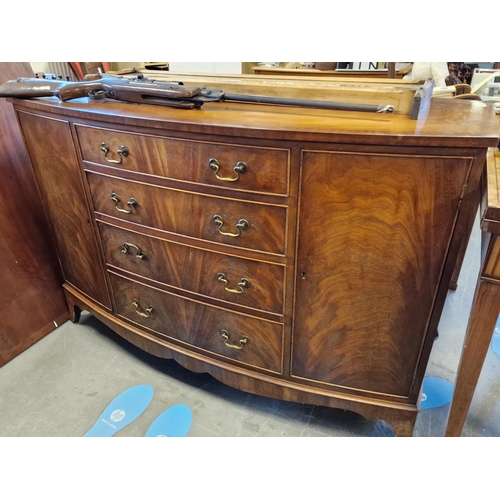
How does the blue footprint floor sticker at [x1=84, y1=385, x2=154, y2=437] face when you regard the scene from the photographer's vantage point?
facing away from the viewer and to the right of the viewer

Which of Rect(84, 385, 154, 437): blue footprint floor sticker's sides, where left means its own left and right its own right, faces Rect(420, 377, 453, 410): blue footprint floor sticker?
right

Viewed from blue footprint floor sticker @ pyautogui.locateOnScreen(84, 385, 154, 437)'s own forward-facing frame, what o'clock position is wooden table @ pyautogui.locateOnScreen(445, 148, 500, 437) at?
The wooden table is roughly at 3 o'clock from the blue footprint floor sticker.

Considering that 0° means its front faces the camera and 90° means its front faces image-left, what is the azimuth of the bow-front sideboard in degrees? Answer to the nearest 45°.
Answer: approximately 45°

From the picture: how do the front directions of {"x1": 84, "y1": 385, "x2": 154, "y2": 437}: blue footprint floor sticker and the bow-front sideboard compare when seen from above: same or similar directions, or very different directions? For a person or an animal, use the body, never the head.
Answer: very different directions
